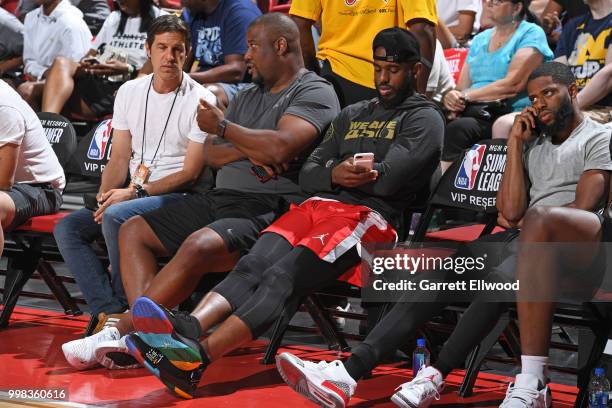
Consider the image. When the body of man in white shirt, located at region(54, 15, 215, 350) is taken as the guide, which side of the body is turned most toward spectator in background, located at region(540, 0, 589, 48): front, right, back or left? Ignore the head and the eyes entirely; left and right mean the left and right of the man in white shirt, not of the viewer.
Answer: back

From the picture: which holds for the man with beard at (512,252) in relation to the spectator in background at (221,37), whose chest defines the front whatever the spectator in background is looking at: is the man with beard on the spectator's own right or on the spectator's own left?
on the spectator's own left

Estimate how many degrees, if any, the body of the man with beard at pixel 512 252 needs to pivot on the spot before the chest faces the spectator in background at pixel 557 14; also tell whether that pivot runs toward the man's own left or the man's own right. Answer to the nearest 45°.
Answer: approximately 135° to the man's own right

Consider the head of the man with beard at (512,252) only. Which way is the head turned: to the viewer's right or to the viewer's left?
to the viewer's left

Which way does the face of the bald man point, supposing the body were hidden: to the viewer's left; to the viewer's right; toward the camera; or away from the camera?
to the viewer's left

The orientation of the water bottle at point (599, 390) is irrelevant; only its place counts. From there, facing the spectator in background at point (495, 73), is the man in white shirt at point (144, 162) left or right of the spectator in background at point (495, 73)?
left

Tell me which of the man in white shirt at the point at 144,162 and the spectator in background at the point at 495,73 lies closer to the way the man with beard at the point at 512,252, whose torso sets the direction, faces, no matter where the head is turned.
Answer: the man in white shirt

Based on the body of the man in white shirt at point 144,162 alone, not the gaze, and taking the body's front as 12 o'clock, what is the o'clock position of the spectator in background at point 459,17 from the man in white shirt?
The spectator in background is roughly at 6 o'clock from the man in white shirt.

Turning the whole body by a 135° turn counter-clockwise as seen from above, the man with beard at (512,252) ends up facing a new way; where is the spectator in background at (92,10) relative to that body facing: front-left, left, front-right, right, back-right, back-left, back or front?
back-left

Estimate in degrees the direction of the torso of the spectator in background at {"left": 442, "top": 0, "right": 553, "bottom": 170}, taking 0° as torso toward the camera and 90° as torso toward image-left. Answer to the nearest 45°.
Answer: approximately 45°
